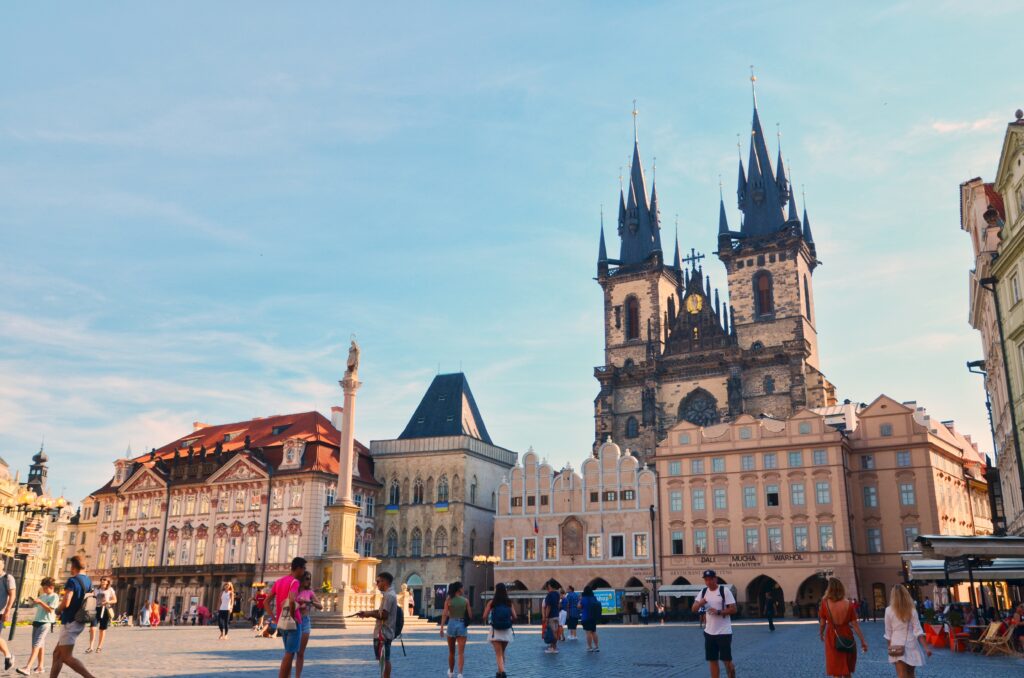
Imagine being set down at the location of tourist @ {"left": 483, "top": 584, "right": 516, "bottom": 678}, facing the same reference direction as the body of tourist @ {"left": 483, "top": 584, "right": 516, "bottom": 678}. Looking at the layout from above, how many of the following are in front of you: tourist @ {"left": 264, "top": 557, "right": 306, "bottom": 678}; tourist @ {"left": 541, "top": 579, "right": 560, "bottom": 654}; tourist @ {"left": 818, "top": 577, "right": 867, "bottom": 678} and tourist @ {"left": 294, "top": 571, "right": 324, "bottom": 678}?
1

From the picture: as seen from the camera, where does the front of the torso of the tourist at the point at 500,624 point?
away from the camera

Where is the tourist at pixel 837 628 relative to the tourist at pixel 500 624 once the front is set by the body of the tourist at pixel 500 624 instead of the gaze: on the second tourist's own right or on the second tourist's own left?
on the second tourist's own right

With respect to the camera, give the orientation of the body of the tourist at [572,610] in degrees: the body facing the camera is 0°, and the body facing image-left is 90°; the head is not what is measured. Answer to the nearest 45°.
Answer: approximately 180°
